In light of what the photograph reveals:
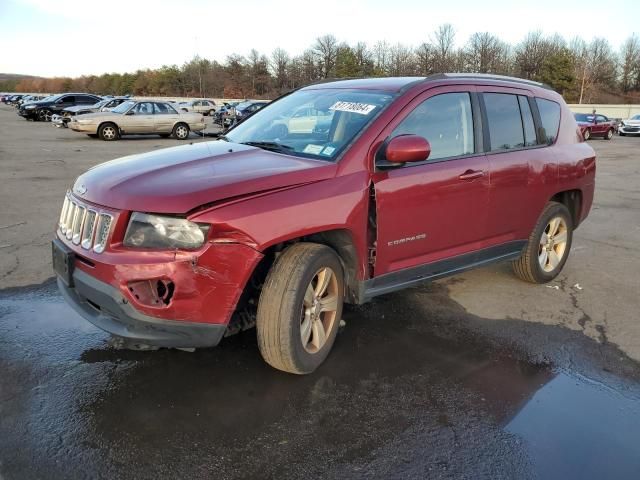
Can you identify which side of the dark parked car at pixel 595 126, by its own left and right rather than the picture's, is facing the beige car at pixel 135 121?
front

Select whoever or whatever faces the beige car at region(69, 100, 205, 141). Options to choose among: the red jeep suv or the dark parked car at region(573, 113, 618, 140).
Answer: the dark parked car

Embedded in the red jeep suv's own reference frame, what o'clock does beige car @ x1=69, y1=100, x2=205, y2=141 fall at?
The beige car is roughly at 4 o'clock from the red jeep suv.

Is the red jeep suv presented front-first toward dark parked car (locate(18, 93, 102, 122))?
no

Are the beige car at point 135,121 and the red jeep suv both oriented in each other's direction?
no

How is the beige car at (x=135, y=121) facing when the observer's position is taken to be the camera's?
facing to the left of the viewer

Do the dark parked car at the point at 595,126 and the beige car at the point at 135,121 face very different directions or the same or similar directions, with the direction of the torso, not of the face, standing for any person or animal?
same or similar directions

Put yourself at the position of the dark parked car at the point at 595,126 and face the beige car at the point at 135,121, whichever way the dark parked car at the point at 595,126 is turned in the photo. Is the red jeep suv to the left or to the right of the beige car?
left

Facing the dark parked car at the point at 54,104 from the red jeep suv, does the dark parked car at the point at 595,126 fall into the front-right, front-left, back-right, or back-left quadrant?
front-right

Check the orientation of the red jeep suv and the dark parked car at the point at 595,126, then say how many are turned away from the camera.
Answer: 0

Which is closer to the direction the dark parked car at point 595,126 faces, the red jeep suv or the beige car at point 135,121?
the beige car

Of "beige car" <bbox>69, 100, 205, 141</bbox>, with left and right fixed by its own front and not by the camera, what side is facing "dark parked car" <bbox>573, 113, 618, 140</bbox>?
back

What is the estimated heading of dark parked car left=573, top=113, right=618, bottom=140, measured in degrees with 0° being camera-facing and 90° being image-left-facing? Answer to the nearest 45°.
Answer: approximately 45°

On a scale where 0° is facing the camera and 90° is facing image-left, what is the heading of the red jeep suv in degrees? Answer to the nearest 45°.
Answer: approximately 45°
